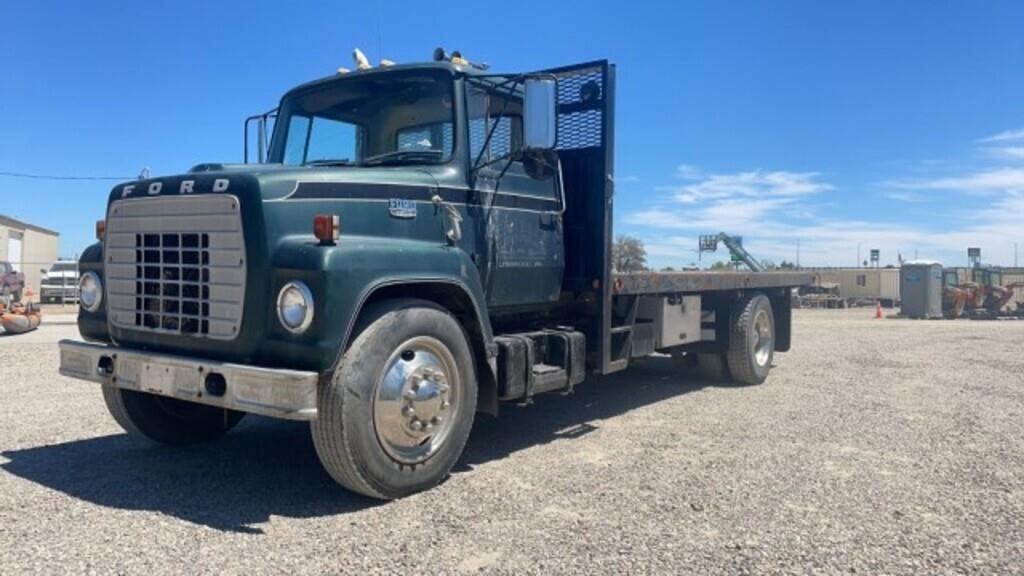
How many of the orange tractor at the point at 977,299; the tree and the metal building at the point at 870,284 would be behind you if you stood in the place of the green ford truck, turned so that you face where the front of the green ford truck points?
3

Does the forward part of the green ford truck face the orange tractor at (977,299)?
no

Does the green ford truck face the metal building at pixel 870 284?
no

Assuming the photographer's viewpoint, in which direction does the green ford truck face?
facing the viewer and to the left of the viewer

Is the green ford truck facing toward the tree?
no

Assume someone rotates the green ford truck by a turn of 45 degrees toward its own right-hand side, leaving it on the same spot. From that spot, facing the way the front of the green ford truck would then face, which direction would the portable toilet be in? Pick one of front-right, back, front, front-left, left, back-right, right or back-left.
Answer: back-right

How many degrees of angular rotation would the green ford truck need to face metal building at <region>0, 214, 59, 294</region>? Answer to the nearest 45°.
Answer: approximately 90° to its right
